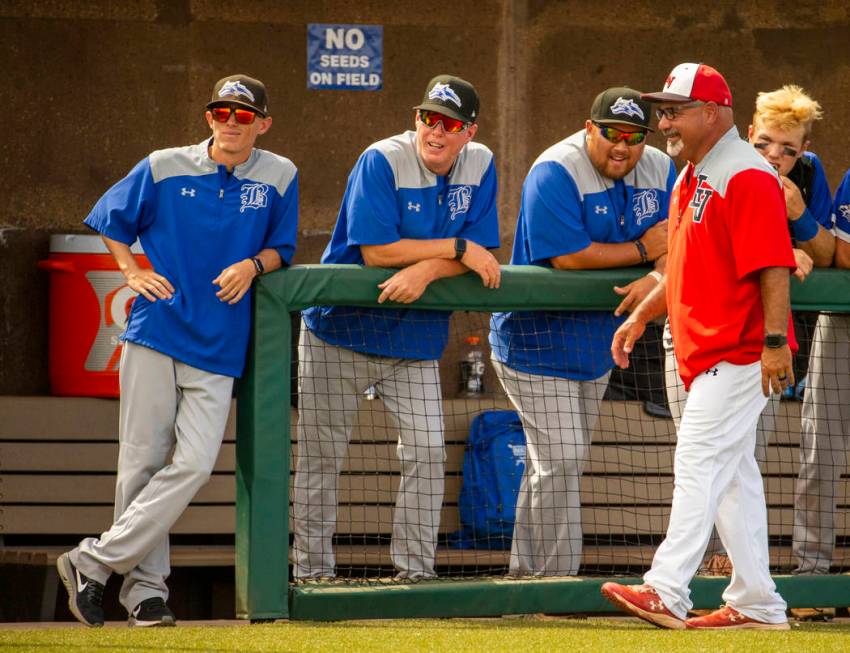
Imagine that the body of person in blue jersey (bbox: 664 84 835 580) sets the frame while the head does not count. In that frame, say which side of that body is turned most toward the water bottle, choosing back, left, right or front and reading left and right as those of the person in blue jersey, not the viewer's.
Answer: right

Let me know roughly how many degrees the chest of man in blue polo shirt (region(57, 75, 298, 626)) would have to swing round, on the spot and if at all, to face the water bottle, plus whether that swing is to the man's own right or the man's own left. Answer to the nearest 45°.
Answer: approximately 135° to the man's own left

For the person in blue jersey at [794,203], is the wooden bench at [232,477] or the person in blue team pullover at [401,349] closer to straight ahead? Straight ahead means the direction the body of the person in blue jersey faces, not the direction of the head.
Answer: the person in blue team pullover

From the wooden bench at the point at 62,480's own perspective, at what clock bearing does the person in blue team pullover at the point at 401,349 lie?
The person in blue team pullover is roughly at 11 o'clock from the wooden bench.

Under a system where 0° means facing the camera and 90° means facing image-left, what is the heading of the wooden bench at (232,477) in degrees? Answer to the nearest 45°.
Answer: approximately 0°

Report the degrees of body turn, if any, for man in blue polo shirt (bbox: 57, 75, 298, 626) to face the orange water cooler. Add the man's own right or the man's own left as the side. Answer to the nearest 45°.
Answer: approximately 180°
